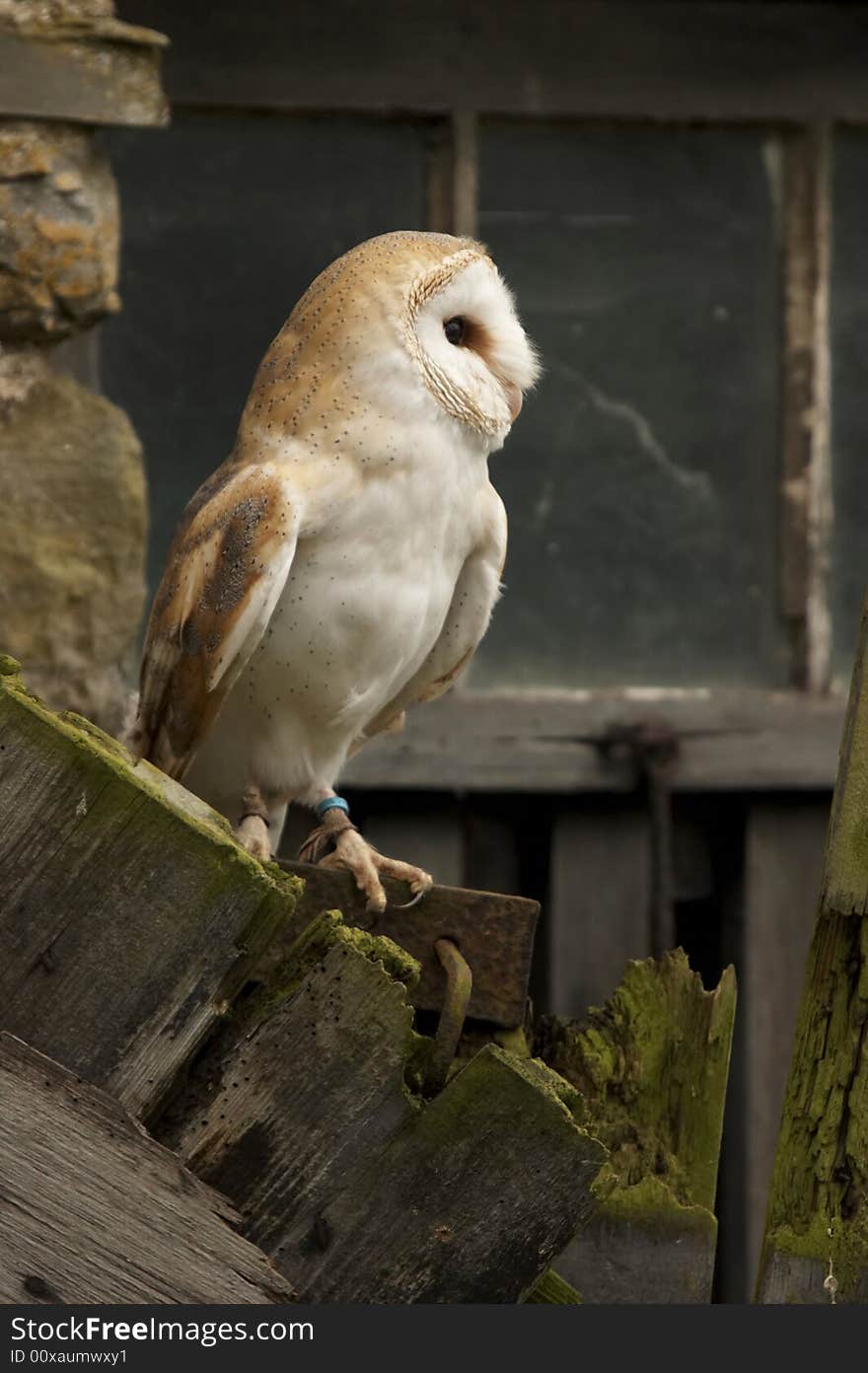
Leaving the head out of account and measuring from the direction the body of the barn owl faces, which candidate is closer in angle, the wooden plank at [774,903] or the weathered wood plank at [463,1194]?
the weathered wood plank

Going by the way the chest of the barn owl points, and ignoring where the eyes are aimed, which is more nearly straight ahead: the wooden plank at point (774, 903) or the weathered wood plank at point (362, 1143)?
the weathered wood plank

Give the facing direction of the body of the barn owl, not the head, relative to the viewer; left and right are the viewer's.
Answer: facing the viewer and to the right of the viewer

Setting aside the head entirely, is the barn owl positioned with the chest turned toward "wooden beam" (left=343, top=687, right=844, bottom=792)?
no

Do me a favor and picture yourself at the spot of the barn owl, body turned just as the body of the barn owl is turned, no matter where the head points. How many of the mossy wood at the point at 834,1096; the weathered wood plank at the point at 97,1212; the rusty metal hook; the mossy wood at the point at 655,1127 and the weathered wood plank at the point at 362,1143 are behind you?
0

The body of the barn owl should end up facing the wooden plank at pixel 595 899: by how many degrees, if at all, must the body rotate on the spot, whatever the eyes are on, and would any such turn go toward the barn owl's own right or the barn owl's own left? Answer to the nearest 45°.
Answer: approximately 135° to the barn owl's own left

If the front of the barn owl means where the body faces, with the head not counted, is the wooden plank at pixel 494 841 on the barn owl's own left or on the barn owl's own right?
on the barn owl's own left

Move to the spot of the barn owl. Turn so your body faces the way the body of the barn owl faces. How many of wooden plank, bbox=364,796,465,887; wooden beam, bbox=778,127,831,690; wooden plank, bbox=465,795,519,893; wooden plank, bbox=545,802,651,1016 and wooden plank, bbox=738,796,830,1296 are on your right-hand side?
0

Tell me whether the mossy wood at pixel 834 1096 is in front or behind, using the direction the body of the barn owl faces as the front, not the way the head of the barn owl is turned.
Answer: in front

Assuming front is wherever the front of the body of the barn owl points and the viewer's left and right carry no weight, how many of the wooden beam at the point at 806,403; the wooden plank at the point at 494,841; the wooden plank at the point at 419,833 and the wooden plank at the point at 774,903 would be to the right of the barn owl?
0

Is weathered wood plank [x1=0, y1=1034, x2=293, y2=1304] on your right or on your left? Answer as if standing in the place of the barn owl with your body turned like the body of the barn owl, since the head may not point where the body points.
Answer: on your right

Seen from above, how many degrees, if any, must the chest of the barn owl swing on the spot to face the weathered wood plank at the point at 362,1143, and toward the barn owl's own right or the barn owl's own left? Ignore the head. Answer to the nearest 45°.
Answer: approximately 45° to the barn owl's own right

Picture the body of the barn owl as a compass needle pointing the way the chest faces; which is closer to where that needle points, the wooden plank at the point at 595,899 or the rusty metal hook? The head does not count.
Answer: the rusty metal hook

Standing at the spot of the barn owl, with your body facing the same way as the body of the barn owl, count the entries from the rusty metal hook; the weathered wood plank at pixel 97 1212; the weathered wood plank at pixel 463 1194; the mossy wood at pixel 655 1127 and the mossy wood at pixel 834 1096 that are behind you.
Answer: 0
